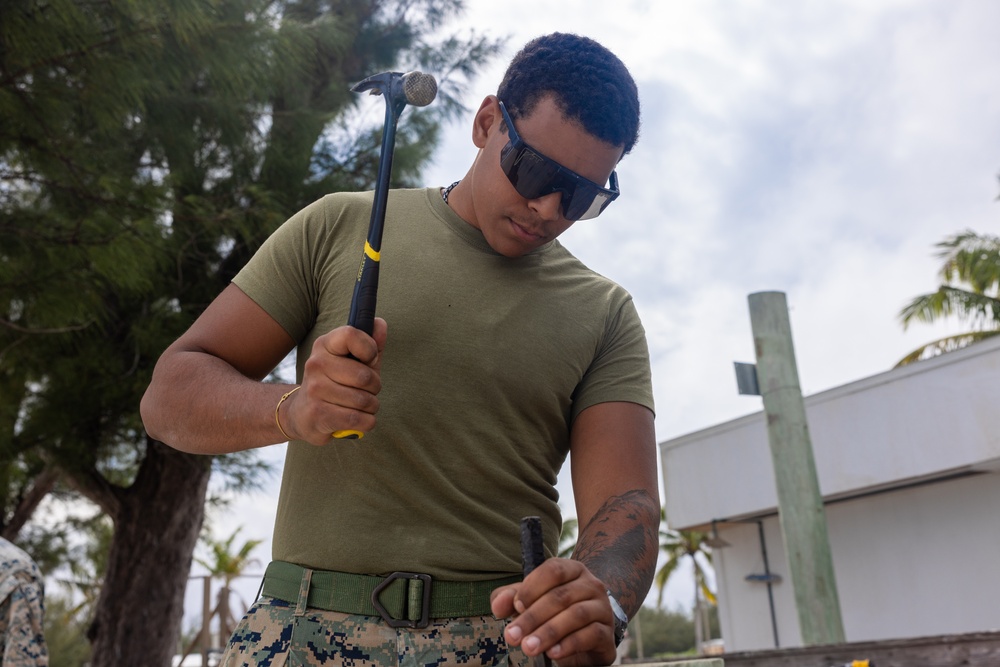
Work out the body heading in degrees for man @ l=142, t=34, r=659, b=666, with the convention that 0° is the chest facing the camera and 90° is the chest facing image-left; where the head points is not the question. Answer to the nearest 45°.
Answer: approximately 0°

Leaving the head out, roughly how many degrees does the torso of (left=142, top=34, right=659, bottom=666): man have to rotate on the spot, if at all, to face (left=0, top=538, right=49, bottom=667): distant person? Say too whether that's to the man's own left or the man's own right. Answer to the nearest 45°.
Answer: approximately 135° to the man's own right

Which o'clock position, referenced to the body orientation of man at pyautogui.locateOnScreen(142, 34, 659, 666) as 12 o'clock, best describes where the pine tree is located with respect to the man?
The pine tree is roughly at 5 o'clock from the man.

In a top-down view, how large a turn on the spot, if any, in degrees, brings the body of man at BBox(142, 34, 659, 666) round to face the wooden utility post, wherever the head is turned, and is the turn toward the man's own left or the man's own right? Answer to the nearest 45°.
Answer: approximately 135° to the man's own left

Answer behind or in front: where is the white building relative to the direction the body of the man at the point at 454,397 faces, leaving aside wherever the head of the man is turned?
behind
